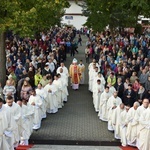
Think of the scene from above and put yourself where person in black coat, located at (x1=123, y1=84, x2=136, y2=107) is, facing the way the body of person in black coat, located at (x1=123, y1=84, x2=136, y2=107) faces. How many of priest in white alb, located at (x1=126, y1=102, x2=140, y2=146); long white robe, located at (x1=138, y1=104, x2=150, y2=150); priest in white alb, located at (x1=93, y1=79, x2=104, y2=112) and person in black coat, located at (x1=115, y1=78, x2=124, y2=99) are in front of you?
2

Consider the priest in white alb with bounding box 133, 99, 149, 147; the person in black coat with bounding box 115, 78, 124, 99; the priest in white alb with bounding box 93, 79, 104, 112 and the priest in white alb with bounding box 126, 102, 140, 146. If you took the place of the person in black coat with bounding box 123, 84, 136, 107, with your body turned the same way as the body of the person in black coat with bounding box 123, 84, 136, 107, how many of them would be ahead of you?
2

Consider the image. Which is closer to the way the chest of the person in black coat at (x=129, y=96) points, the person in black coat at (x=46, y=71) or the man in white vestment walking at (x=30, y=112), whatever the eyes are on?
the man in white vestment walking

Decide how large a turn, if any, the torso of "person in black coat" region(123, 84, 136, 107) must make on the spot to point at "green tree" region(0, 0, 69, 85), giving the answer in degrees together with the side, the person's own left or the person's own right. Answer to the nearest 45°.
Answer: approximately 90° to the person's own right

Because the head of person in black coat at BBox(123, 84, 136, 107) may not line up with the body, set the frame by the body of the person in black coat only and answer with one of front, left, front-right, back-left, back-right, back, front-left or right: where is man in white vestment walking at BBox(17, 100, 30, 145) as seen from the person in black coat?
front-right
